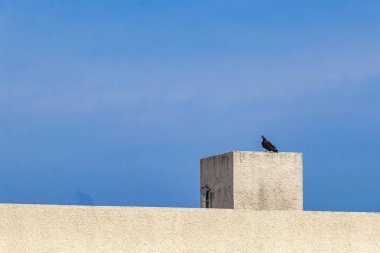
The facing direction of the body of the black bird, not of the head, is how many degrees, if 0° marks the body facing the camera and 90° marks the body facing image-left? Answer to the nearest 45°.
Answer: approximately 90°
